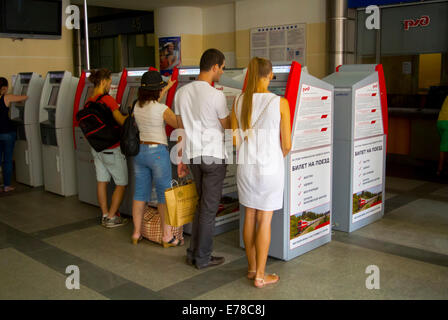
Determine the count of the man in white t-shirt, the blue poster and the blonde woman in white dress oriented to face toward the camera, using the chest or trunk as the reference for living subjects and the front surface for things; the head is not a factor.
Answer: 1

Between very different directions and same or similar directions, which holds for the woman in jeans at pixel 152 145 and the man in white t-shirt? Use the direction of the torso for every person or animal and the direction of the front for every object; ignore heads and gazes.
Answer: same or similar directions

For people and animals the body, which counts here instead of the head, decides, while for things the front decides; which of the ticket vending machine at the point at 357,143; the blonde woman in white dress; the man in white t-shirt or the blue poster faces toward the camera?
the blue poster

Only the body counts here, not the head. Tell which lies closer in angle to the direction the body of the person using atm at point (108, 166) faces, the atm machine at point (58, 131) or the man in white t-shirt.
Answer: the atm machine

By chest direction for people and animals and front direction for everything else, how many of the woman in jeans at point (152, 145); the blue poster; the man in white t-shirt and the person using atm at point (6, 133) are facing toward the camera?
1

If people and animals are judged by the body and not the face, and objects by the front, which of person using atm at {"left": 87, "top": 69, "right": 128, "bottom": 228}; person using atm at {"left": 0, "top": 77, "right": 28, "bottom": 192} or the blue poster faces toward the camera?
the blue poster

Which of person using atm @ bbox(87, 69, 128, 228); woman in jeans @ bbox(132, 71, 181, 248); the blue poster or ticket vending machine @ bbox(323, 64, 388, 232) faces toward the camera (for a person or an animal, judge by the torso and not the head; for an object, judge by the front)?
the blue poster

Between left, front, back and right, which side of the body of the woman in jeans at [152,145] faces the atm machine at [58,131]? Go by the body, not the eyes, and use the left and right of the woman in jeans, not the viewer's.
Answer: left

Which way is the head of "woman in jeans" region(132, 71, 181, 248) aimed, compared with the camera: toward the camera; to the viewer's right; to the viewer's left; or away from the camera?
away from the camera

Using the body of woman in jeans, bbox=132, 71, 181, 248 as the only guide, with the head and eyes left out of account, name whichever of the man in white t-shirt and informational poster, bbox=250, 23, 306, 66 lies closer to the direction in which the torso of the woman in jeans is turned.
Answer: the informational poster

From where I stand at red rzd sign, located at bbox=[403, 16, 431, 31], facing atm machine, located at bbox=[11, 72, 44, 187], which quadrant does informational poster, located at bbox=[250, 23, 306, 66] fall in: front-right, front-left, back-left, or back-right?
front-right

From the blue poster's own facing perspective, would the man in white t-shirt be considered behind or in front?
in front

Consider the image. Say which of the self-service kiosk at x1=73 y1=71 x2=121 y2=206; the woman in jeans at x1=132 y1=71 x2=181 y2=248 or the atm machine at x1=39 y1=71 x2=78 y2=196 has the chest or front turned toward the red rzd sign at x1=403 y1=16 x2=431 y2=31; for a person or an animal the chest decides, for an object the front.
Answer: the woman in jeans
